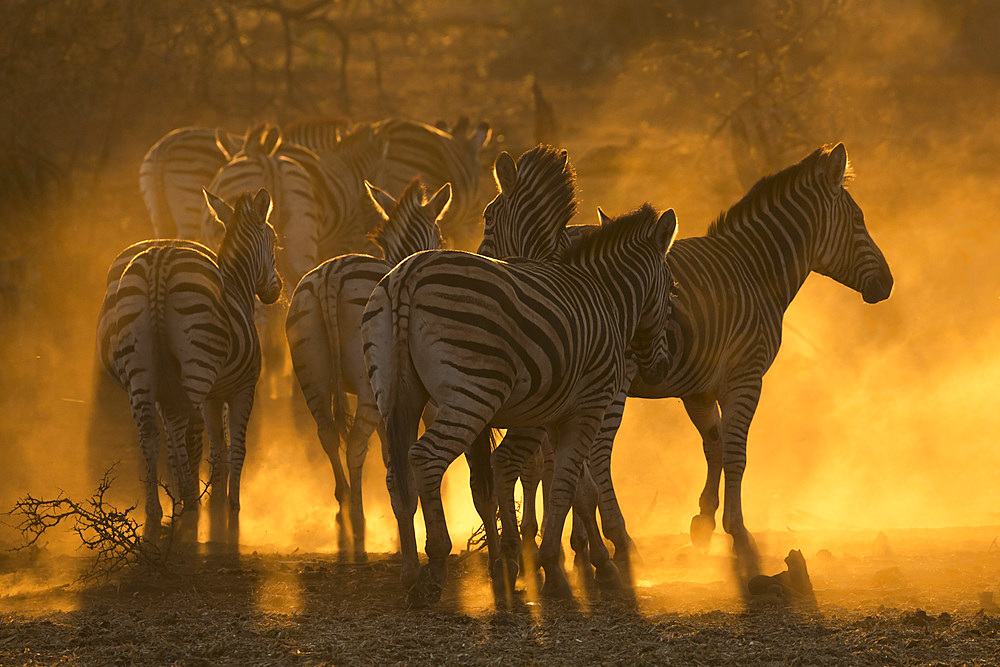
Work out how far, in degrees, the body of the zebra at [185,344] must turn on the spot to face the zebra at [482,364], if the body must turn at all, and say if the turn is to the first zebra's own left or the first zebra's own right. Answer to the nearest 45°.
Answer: approximately 90° to the first zebra's own right

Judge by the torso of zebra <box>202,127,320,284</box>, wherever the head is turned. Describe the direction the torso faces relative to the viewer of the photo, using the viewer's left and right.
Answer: facing away from the viewer

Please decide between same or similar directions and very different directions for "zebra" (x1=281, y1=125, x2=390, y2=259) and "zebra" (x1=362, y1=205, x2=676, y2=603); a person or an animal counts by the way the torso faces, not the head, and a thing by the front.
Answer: same or similar directions

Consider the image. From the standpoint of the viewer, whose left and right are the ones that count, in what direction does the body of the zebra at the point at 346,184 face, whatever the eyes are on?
facing away from the viewer and to the right of the viewer

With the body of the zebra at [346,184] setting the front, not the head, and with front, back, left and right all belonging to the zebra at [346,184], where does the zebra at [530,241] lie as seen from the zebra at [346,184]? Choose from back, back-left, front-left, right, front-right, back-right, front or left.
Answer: back-right

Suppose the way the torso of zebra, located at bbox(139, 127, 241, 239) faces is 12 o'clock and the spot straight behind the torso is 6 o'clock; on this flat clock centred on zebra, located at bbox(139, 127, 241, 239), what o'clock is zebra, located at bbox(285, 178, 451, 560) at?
zebra, located at bbox(285, 178, 451, 560) is roughly at 4 o'clock from zebra, located at bbox(139, 127, 241, 239).

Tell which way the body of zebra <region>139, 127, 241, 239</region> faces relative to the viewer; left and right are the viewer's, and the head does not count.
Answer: facing away from the viewer and to the right of the viewer

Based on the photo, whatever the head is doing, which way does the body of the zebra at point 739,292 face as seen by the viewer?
to the viewer's right

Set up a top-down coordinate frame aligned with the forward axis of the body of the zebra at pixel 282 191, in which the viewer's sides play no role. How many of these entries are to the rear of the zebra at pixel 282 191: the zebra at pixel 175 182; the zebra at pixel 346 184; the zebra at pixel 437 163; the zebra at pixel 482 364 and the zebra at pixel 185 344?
2

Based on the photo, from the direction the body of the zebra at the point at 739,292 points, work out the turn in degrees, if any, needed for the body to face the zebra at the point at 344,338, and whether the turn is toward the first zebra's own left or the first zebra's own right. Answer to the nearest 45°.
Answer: approximately 180°

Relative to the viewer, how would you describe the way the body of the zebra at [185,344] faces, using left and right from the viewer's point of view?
facing away from the viewer and to the right of the viewer

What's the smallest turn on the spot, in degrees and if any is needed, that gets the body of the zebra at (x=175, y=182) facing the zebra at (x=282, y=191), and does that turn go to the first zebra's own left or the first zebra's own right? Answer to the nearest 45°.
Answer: approximately 90° to the first zebra's own right

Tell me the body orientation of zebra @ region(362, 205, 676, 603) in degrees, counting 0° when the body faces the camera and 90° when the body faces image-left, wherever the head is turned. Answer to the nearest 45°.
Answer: approximately 225°

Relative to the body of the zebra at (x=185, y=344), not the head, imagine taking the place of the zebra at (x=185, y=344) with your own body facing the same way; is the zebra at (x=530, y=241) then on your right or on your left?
on your right
